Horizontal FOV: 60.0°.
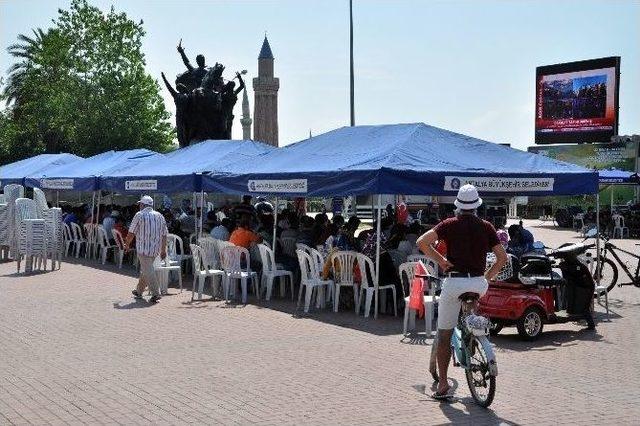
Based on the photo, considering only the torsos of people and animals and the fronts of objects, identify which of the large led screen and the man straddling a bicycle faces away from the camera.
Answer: the man straddling a bicycle

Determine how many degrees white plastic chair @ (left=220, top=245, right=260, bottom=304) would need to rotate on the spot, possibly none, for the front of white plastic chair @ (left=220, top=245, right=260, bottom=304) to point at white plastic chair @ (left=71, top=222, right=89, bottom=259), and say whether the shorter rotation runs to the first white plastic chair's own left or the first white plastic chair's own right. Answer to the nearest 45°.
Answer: approximately 90° to the first white plastic chair's own left

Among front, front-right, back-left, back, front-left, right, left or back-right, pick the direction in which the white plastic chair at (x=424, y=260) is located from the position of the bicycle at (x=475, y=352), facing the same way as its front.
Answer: front-right

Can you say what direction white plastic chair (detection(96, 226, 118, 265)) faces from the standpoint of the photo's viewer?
facing away from the viewer and to the right of the viewer

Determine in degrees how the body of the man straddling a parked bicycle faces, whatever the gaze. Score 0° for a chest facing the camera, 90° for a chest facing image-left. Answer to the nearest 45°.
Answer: approximately 180°

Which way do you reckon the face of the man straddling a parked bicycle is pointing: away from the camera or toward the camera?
away from the camera

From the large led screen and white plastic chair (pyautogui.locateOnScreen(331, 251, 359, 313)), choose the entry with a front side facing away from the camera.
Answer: the white plastic chair

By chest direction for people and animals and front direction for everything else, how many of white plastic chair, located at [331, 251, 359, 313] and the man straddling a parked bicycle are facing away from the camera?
2

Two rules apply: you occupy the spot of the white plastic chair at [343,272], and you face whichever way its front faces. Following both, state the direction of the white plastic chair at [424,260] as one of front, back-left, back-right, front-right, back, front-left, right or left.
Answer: right

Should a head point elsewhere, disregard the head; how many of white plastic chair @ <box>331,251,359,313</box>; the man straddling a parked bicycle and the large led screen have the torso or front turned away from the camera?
2

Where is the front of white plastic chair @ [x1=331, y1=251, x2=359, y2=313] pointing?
away from the camera
